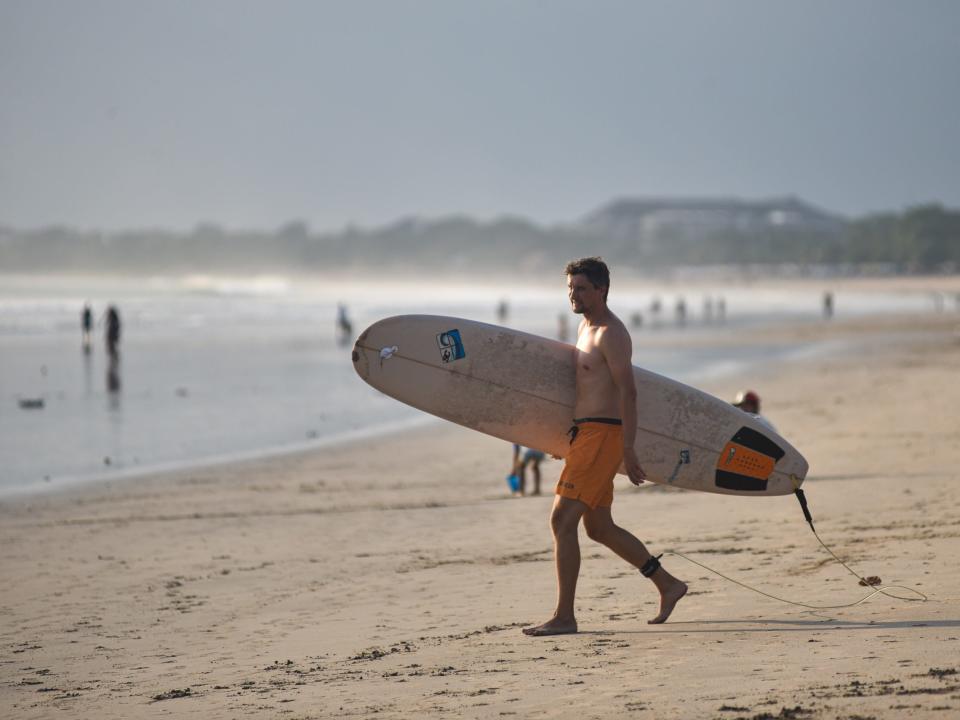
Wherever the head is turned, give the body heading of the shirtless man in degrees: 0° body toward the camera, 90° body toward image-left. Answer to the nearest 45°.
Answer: approximately 90°

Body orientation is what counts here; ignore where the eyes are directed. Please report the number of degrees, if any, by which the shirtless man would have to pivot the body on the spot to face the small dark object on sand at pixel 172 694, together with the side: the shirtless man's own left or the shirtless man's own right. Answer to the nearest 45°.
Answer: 0° — they already face it

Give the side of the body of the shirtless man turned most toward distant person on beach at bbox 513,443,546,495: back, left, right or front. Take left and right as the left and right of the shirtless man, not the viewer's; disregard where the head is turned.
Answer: right

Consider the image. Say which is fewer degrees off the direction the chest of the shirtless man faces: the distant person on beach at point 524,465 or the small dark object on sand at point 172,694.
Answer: the small dark object on sand
